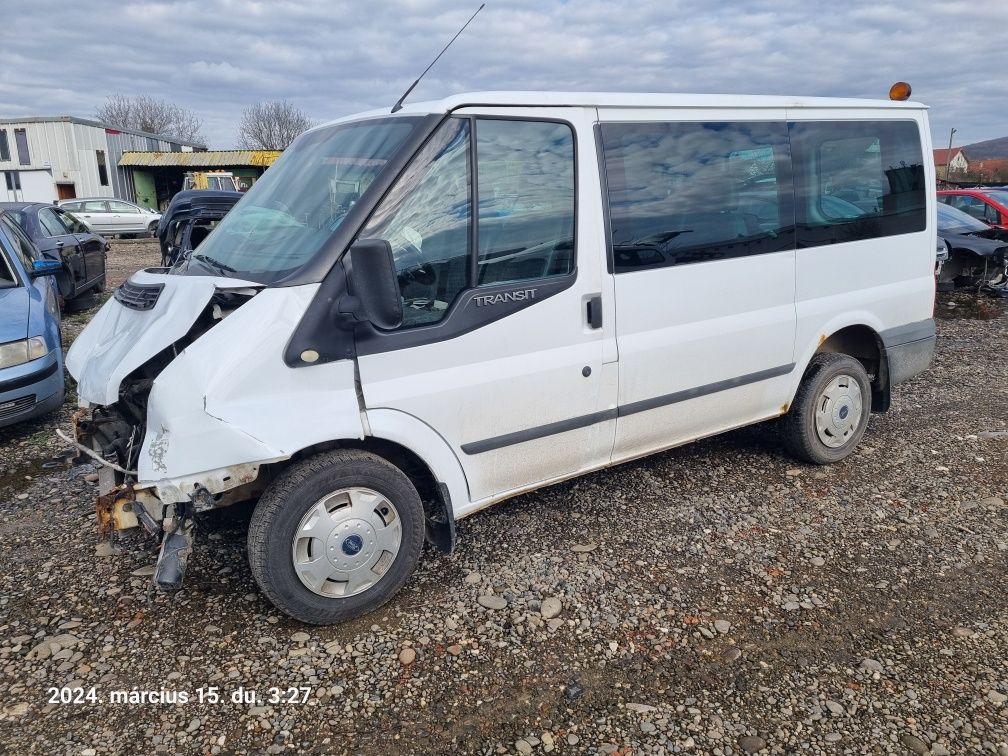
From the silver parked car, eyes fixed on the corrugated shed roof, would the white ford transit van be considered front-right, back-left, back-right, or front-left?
back-right

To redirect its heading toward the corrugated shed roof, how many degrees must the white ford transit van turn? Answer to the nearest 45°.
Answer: approximately 135° to its right

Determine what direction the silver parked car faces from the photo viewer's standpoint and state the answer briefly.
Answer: facing to the right of the viewer

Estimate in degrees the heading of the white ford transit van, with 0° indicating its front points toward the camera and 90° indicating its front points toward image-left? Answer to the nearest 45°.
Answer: approximately 45°

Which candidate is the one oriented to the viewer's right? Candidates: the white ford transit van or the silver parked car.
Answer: the silver parked car

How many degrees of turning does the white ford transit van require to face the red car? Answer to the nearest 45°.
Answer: approximately 180°

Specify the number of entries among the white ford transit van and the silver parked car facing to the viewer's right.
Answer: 1

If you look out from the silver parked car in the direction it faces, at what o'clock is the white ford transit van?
The white ford transit van is roughly at 3 o'clock from the silver parked car.
